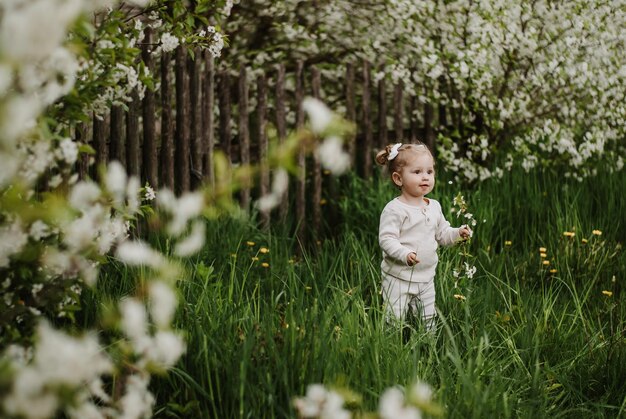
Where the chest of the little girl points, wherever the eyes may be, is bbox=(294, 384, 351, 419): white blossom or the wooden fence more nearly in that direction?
the white blossom

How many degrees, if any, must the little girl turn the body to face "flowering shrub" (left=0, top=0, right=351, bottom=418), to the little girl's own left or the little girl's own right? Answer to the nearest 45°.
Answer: approximately 45° to the little girl's own right

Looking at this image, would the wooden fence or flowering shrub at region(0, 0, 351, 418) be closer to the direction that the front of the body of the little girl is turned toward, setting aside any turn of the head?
the flowering shrub

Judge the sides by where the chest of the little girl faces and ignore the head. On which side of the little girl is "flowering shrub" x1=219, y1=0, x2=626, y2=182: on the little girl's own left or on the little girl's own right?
on the little girl's own left

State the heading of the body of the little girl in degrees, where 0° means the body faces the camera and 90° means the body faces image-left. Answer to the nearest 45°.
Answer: approximately 315°

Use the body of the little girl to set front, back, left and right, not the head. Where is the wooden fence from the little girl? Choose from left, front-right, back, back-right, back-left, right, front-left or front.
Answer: back

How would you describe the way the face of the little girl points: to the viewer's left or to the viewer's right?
to the viewer's right
